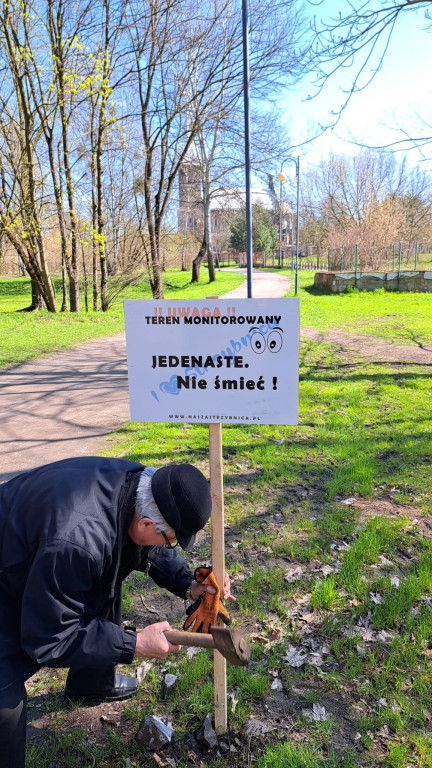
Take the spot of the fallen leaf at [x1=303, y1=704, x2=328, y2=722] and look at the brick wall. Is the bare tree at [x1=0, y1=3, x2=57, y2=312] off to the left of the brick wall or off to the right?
left

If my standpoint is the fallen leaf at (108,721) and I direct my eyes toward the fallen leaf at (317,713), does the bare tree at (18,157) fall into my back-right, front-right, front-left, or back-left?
back-left

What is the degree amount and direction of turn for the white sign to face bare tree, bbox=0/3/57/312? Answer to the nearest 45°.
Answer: approximately 180°

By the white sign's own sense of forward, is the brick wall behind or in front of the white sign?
behind

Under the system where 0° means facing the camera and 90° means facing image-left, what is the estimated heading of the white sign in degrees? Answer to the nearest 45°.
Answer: approximately 0°
